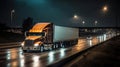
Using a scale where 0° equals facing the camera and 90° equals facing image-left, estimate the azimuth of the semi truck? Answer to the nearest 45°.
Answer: approximately 45°
